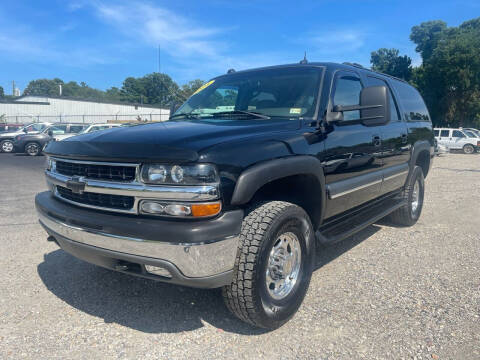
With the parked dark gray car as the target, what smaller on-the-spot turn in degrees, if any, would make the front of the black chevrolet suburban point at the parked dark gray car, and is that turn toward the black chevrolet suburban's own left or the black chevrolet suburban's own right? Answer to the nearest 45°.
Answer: approximately 90° to the black chevrolet suburban's own right

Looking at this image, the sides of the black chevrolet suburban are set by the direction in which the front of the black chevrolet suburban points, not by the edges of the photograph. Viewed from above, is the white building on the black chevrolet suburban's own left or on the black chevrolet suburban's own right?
on the black chevrolet suburban's own right

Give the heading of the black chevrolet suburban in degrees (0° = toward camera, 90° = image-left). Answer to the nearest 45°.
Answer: approximately 45°
